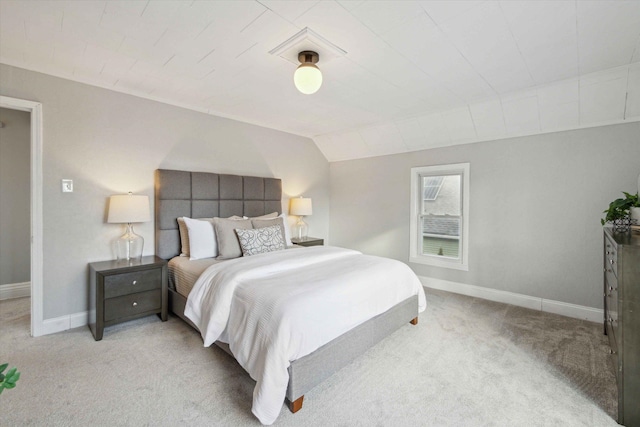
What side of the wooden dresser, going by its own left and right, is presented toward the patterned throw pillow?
front

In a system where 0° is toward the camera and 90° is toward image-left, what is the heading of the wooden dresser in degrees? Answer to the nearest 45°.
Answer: approximately 90°

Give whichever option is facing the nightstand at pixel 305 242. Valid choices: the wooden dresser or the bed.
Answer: the wooden dresser

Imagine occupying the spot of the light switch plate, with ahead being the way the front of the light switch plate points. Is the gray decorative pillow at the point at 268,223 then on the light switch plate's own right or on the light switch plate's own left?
on the light switch plate's own left

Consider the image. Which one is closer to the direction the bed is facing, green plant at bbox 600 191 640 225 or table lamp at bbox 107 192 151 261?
the green plant

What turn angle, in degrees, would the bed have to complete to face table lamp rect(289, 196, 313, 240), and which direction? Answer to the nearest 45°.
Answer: approximately 90° to its left

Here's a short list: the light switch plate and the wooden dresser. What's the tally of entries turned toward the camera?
1

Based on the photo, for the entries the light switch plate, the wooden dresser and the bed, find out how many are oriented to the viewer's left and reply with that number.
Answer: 1

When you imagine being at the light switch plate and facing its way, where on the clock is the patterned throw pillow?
The patterned throw pillow is roughly at 10 o'clock from the light switch plate.

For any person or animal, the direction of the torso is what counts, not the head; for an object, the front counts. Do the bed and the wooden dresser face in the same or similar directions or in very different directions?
very different directions
